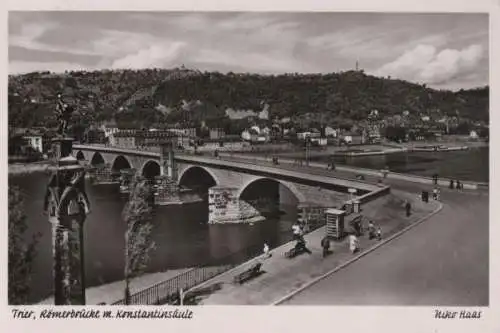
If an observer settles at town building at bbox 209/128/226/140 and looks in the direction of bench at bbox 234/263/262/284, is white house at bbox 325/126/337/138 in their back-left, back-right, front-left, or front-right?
front-left
